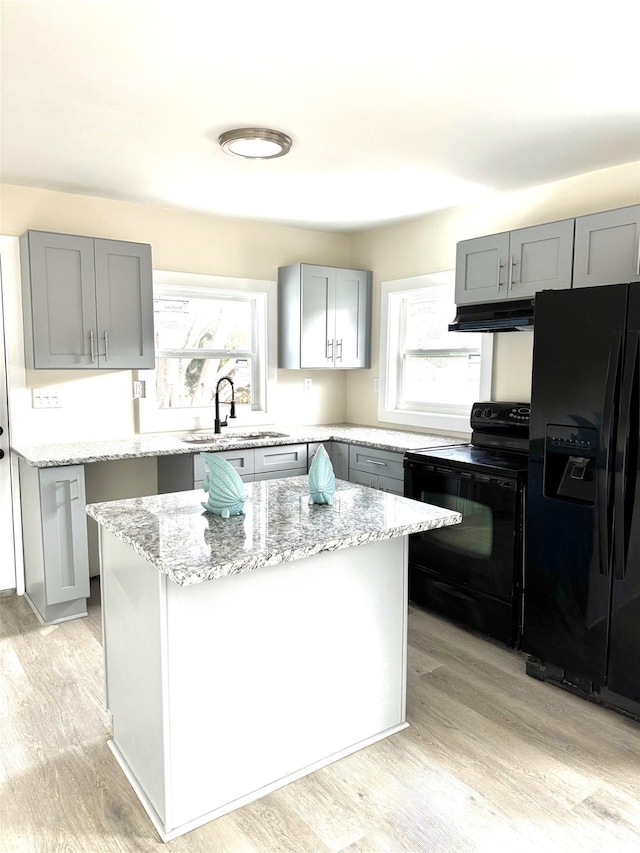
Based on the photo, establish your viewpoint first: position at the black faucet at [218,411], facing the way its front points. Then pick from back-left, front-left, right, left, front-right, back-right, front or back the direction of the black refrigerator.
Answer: front

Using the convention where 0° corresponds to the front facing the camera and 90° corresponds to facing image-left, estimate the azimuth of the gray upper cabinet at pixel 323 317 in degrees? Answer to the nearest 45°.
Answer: approximately 315°

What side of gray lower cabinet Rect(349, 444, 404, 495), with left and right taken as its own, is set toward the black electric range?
left

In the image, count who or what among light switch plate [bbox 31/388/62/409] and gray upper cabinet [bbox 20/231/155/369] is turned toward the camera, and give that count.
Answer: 2

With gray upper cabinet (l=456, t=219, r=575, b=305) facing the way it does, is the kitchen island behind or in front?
in front

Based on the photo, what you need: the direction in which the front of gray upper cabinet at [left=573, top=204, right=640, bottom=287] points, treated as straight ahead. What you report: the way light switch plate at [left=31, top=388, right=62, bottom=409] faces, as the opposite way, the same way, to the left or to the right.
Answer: to the left

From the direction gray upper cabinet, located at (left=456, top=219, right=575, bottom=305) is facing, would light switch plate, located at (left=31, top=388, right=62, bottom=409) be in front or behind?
in front

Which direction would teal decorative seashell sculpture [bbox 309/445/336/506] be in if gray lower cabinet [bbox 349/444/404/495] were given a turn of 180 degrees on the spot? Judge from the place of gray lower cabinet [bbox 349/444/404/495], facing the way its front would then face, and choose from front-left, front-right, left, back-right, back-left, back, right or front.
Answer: back-right

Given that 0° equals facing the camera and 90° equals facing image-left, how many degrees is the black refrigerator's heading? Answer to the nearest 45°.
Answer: approximately 45°

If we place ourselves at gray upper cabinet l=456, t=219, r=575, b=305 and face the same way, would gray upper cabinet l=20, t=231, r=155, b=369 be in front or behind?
in front

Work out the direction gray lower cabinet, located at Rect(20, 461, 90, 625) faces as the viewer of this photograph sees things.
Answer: facing the viewer and to the right of the viewer
